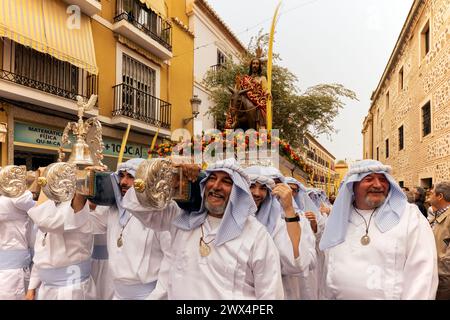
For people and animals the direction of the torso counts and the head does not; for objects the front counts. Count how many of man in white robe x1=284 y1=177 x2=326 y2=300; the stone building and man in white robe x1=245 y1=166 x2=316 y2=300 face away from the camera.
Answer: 0

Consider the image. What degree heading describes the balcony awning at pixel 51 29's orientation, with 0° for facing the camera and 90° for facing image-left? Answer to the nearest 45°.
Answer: approximately 315°

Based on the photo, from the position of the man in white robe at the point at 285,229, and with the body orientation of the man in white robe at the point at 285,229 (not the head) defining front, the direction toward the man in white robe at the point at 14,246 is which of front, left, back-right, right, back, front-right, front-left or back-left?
front-right

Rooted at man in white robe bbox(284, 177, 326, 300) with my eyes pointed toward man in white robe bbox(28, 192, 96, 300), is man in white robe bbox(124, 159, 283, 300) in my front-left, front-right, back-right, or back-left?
front-left

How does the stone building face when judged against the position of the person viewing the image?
facing the viewer and to the left of the viewer

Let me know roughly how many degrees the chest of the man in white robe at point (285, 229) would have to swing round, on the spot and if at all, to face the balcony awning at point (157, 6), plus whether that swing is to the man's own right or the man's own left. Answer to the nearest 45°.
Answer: approximately 90° to the man's own right

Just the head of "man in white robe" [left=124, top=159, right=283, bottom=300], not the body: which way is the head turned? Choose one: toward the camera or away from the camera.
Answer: toward the camera

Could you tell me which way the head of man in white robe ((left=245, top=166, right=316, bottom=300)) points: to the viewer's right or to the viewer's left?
to the viewer's left

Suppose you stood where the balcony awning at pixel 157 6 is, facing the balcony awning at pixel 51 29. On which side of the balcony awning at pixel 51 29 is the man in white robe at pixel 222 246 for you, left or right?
left

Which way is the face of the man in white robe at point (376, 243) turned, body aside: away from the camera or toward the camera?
toward the camera

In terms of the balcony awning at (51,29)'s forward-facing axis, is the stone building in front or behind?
in front

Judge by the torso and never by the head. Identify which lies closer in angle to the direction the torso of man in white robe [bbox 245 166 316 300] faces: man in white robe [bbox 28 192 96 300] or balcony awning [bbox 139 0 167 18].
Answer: the man in white robe

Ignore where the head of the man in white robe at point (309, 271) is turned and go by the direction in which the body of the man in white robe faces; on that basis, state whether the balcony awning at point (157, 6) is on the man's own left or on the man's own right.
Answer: on the man's own right

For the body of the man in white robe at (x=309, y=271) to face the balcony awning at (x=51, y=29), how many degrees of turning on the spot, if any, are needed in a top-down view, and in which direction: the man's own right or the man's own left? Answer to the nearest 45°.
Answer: approximately 90° to the man's own right
